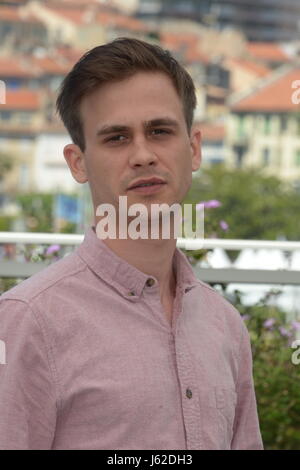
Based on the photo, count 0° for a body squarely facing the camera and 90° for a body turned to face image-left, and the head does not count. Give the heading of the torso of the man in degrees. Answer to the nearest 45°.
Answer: approximately 315°

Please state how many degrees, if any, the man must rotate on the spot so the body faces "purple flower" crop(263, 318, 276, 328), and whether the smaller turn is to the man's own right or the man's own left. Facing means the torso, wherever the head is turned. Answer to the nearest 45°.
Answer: approximately 135° to the man's own left

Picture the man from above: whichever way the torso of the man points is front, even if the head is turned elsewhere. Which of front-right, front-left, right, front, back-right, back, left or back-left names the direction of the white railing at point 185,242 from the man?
back-left

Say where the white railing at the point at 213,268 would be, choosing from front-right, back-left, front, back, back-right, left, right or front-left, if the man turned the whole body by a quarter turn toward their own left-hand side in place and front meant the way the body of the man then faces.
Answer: front-left

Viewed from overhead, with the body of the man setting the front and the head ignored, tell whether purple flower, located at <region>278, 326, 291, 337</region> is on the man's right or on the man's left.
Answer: on the man's left

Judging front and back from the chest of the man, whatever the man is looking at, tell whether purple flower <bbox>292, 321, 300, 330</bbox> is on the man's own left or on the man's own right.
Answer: on the man's own left
